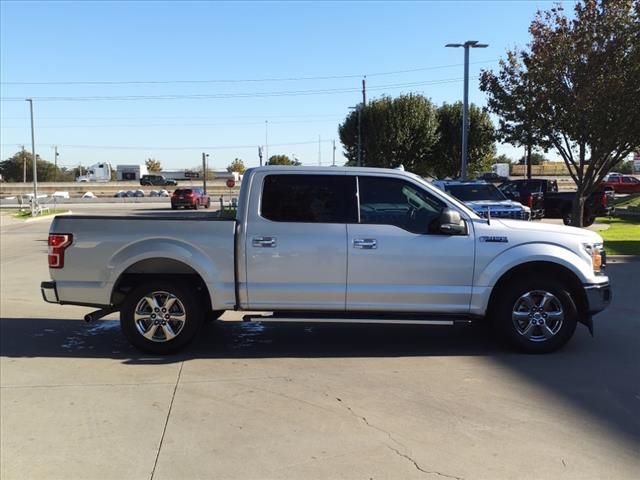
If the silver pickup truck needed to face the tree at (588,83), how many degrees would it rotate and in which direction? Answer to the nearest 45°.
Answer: approximately 45° to its left

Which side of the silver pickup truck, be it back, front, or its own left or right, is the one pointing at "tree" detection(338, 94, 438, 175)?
left

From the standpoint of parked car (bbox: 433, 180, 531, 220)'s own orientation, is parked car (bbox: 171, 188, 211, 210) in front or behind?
behind

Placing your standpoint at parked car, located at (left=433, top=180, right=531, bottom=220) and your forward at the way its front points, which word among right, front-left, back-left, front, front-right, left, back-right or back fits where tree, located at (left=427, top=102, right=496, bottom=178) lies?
back-left

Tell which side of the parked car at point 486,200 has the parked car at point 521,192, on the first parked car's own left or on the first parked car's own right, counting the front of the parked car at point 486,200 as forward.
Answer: on the first parked car's own left

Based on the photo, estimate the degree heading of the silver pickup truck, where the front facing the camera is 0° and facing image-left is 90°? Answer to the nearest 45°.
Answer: approximately 270°

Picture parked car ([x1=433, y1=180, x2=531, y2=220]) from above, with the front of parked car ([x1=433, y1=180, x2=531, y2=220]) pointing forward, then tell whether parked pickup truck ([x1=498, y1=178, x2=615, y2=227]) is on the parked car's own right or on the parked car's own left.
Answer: on the parked car's own left
